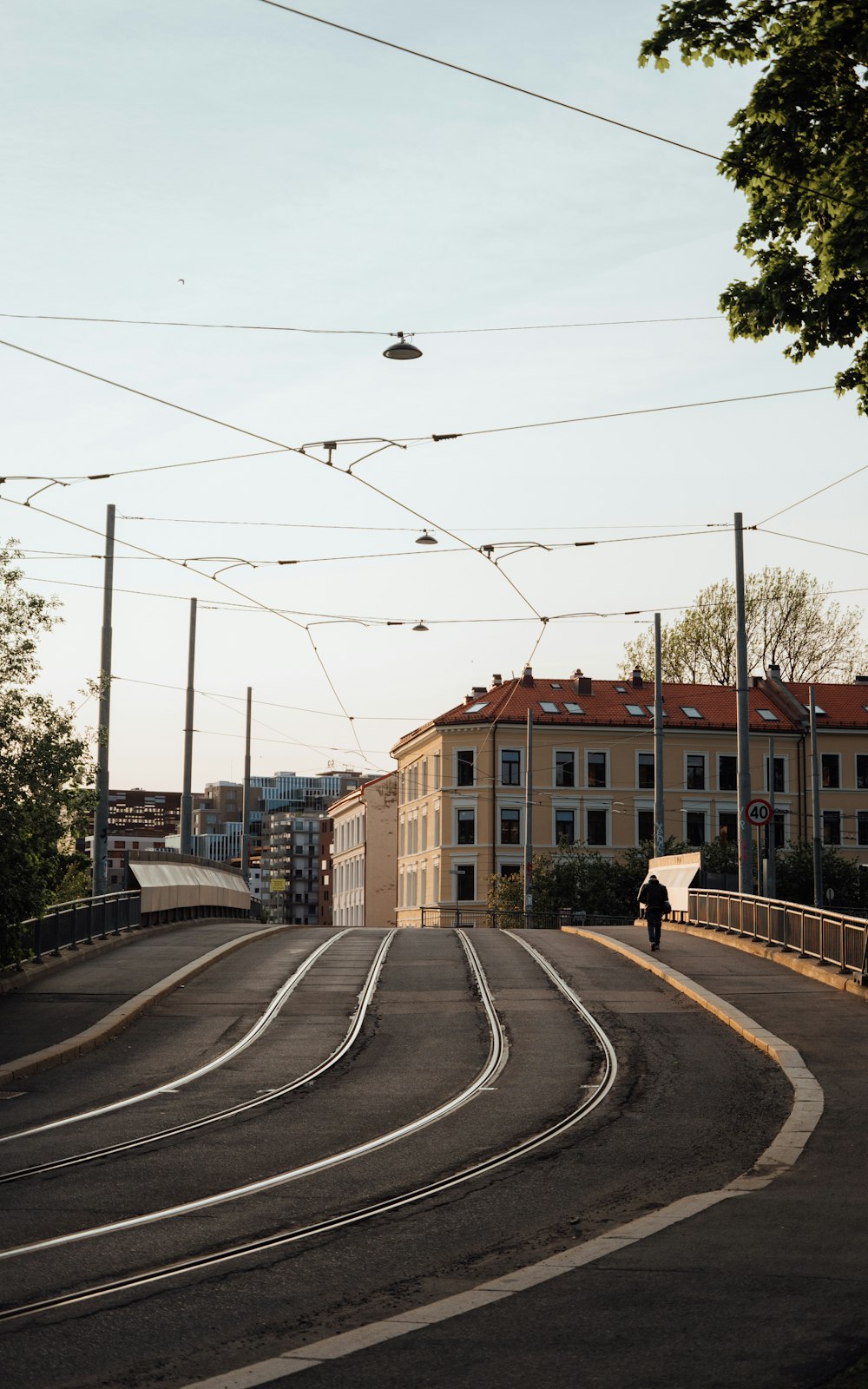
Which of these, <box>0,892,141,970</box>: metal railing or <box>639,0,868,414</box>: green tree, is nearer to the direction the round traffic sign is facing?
the green tree

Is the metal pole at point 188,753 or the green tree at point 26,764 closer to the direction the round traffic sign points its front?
the green tree

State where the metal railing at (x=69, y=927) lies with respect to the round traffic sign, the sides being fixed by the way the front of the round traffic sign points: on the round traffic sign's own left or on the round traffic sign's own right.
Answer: on the round traffic sign's own right

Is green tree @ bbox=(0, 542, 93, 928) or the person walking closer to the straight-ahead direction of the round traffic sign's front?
the green tree

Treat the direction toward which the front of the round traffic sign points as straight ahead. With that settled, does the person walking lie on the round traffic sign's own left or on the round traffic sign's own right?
on the round traffic sign's own right

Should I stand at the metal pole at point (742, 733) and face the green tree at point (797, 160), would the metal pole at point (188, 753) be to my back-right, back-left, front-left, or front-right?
back-right

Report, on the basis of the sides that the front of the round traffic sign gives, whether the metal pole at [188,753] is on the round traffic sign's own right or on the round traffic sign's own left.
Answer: on the round traffic sign's own right

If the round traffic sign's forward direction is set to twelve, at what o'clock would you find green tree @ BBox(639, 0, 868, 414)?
The green tree is roughly at 12 o'clock from the round traffic sign.

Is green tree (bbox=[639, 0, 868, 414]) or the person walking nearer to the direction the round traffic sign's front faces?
the green tree

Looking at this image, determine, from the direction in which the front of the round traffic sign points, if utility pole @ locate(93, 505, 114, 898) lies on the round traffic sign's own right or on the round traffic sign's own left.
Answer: on the round traffic sign's own right

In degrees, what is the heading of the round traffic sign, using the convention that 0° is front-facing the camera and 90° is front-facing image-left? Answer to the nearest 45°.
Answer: approximately 0°
